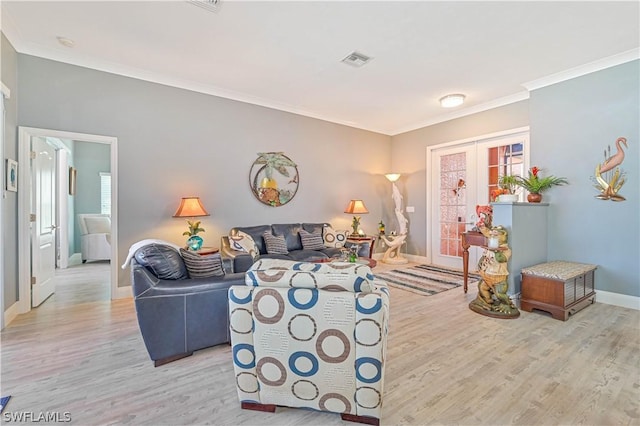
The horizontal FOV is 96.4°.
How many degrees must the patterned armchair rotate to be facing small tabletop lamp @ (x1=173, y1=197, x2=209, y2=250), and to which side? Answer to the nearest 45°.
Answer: approximately 45° to its left

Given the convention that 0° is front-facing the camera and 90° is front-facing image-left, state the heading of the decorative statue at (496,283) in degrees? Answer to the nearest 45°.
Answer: approximately 45°

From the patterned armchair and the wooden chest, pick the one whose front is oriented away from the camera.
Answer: the patterned armchair

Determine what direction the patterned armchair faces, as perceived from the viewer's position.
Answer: facing away from the viewer

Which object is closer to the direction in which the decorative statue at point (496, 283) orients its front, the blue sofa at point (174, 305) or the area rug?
the blue sofa

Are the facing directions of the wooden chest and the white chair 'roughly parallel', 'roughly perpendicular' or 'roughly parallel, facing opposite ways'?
roughly perpendicular

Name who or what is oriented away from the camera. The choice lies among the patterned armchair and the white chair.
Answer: the patterned armchair
